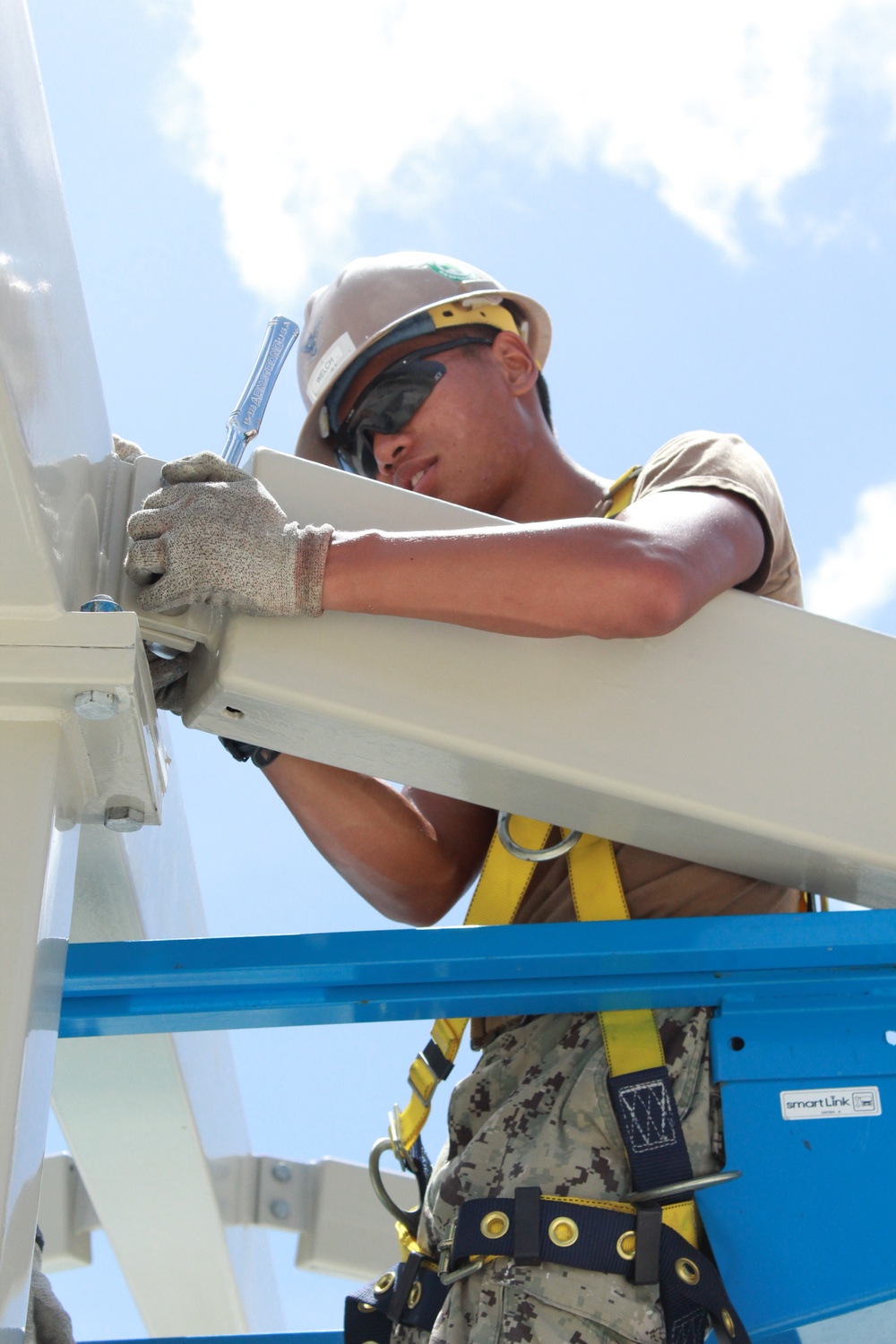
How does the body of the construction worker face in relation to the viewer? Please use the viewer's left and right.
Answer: facing the viewer and to the left of the viewer

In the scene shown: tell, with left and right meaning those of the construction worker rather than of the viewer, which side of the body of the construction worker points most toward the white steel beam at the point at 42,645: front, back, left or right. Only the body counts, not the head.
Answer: front
